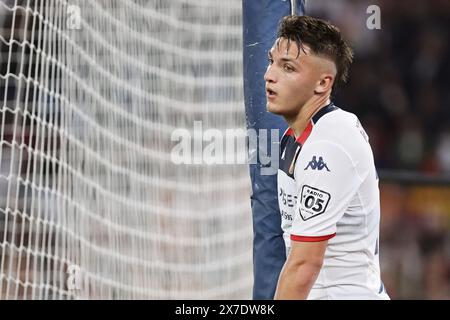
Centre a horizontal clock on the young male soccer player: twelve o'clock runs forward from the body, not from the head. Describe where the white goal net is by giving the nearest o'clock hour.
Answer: The white goal net is roughly at 2 o'clock from the young male soccer player.

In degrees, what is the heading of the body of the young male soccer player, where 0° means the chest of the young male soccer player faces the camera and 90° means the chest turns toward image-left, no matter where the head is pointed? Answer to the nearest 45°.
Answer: approximately 90°

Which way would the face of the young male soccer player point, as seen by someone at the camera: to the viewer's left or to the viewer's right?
to the viewer's left
